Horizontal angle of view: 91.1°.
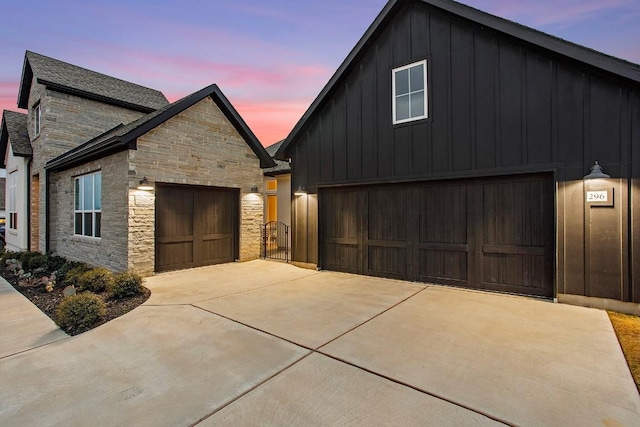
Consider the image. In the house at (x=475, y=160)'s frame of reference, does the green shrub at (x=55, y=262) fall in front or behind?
in front

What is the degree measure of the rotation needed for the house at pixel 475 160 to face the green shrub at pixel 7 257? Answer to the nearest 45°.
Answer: approximately 45° to its right

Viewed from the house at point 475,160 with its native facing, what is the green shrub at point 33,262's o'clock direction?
The green shrub is roughly at 1 o'clock from the house.

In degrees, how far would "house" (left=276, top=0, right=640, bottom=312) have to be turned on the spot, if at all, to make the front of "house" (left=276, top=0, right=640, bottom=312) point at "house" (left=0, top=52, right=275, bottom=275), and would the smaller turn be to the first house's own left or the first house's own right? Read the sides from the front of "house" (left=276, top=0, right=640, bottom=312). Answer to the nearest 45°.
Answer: approximately 45° to the first house's own right

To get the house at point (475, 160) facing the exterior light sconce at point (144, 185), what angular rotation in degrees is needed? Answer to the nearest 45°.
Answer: approximately 45° to its right

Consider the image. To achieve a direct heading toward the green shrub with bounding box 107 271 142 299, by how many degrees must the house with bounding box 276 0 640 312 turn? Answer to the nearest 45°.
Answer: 0° — it already faces it

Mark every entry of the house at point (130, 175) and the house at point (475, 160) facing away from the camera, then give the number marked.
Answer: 0

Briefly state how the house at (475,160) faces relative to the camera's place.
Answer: facing the viewer and to the left of the viewer
